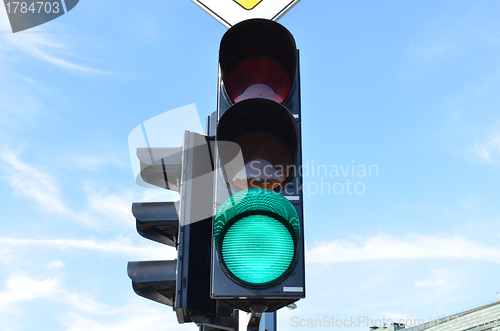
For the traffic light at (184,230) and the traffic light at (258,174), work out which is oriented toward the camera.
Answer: the traffic light at (258,174)

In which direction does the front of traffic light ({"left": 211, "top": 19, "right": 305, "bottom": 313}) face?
toward the camera

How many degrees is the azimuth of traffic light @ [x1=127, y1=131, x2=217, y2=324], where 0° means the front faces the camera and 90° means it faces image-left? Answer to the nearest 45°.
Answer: approximately 90°

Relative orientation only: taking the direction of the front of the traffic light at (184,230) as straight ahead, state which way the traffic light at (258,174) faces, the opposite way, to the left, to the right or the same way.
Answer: to the left

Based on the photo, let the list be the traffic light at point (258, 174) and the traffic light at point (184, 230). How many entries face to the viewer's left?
1

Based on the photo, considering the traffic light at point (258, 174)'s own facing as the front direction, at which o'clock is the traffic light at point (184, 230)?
the traffic light at point (184, 230) is roughly at 5 o'clock from the traffic light at point (258, 174).
